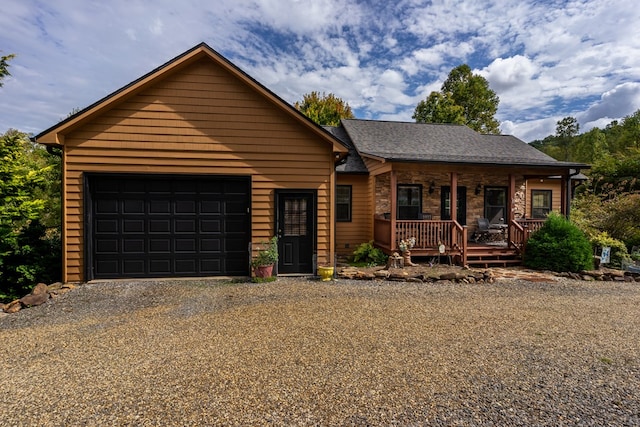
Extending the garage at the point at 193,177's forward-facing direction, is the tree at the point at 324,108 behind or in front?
behind

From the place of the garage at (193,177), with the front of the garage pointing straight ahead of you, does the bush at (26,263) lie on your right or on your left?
on your right

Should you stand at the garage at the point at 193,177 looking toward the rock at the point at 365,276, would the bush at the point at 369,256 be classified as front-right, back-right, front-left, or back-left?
front-left

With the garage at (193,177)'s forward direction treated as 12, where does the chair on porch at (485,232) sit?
The chair on porch is roughly at 9 o'clock from the garage.

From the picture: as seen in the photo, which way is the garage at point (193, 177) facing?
toward the camera

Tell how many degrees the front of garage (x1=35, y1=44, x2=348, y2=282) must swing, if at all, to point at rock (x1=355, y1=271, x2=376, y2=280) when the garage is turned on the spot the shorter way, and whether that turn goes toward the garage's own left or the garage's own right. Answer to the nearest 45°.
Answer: approximately 90° to the garage's own left

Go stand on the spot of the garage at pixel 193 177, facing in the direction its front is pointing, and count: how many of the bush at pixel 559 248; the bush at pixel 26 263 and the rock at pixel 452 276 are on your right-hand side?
1

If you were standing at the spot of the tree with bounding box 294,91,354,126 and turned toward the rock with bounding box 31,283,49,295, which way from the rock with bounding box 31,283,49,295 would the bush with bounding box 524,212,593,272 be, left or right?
left

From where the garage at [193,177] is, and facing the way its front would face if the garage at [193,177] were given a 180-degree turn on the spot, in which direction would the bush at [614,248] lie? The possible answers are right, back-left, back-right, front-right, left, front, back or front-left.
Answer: right

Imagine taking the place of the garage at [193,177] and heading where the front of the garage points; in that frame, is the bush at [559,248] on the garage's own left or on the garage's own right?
on the garage's own left

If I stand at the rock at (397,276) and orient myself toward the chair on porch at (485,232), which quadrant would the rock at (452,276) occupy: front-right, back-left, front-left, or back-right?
front-right

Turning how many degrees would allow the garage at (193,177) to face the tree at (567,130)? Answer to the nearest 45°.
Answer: approximately 135° to its left

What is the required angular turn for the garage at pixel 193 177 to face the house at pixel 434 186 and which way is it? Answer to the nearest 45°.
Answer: approximately 90° to its left

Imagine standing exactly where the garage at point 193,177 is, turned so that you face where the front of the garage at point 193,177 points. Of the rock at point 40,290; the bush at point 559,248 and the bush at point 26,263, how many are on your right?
2

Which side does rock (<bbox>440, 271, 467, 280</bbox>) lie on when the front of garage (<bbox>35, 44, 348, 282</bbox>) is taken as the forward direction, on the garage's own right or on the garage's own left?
on the garage's own left

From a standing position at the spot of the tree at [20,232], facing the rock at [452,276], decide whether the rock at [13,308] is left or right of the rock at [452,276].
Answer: right
